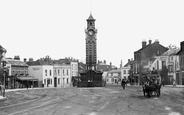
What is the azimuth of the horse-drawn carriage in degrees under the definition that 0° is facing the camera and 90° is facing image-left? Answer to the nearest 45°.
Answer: approximately 0°
